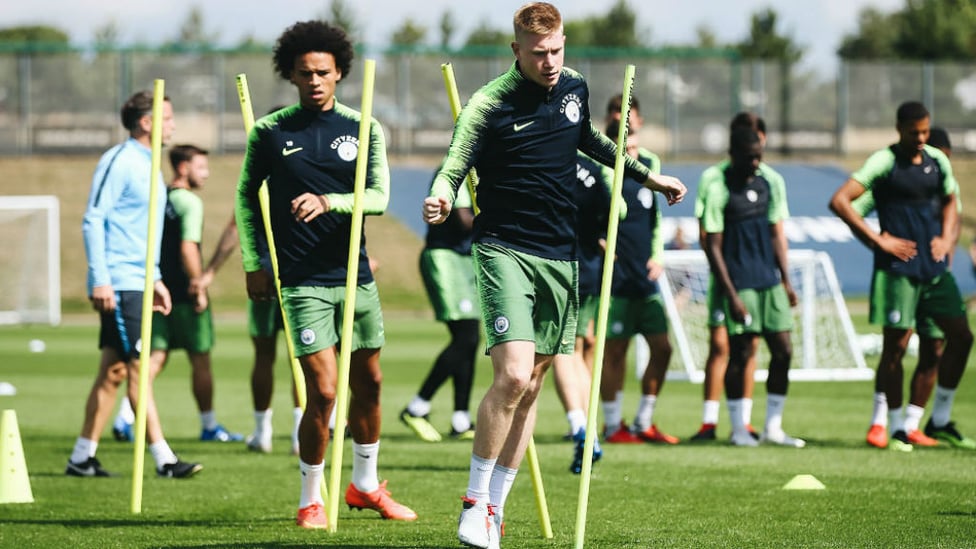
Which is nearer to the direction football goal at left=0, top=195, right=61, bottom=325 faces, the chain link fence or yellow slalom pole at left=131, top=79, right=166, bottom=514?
the yellow slalom pole

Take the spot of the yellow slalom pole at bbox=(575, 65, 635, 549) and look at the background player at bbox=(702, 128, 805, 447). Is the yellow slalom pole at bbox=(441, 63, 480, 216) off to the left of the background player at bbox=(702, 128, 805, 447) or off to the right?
left

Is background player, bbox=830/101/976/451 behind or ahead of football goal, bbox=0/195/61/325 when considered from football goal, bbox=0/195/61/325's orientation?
ahead

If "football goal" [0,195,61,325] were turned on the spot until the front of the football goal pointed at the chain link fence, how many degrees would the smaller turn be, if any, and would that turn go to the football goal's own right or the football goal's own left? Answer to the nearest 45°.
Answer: approximately 135° to the football goal's own left

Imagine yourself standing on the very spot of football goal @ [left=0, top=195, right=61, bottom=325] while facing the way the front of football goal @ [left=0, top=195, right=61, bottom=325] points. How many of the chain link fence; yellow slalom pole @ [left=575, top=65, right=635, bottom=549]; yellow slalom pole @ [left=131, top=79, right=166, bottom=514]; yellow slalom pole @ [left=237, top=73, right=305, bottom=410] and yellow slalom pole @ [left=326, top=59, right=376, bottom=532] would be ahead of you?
4

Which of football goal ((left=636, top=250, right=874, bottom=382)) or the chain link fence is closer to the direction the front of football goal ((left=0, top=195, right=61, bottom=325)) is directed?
the football goal

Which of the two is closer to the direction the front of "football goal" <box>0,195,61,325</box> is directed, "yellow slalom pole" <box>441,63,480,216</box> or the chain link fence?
the yellow slalom pole

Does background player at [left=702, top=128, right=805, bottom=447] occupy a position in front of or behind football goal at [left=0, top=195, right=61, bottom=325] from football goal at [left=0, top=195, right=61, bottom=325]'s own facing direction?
in front

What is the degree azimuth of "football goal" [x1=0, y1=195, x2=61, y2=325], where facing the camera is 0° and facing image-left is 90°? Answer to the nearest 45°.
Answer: approximately 0°

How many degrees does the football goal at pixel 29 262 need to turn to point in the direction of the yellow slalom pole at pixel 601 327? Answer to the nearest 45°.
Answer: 0° — it already faces it
